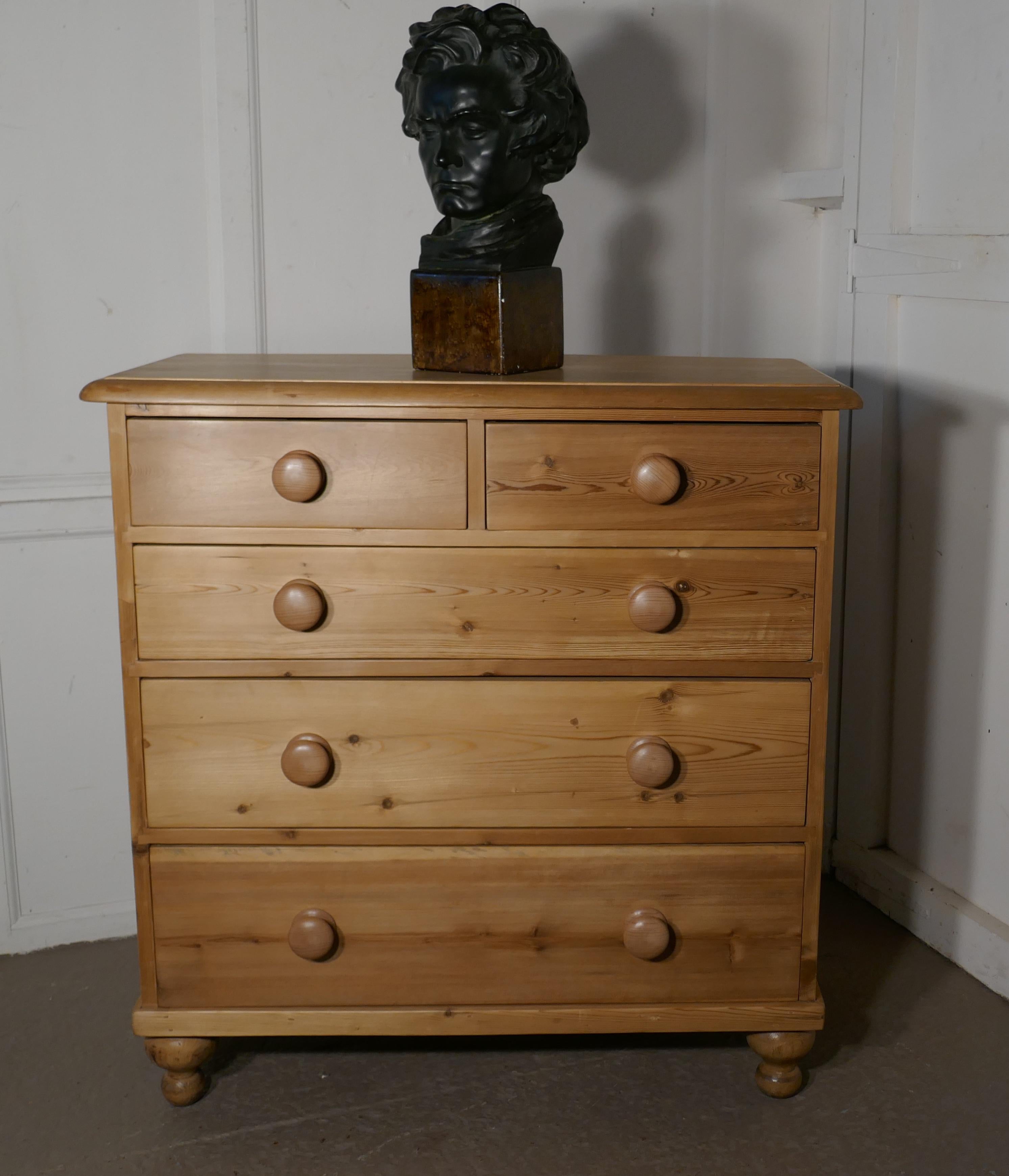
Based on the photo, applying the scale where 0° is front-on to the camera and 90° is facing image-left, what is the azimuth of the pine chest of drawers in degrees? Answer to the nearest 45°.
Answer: approximately 0°

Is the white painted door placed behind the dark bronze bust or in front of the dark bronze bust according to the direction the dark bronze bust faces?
behind

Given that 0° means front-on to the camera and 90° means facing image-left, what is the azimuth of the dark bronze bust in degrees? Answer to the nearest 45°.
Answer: approximately 45°
